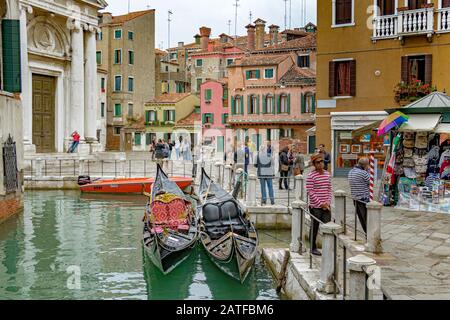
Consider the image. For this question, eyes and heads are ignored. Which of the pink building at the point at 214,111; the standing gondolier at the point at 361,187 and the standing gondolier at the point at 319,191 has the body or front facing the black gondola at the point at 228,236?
the pink building

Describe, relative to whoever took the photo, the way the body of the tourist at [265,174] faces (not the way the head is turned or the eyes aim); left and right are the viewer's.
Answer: facing away from the viewer

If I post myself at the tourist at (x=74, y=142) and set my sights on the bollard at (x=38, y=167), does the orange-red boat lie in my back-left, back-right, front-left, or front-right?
front-left

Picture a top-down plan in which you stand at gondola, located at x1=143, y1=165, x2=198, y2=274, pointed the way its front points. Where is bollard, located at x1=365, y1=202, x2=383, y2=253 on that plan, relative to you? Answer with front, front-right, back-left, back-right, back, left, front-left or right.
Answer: front-left

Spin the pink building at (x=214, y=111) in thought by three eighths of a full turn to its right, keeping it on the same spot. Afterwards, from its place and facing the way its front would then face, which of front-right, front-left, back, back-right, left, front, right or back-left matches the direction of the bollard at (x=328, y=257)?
back-left

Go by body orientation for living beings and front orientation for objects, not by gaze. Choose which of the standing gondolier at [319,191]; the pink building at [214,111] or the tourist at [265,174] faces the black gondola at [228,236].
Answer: the pink building

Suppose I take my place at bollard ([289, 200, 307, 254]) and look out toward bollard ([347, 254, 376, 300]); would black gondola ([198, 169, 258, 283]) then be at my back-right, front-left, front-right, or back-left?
back-right

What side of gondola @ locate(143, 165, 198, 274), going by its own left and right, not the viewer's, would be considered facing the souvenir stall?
left

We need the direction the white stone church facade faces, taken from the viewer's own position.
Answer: facing the viewer and to the right of the viewer

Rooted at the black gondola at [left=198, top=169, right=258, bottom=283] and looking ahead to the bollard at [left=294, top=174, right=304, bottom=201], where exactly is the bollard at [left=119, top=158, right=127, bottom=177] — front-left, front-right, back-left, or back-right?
front-left

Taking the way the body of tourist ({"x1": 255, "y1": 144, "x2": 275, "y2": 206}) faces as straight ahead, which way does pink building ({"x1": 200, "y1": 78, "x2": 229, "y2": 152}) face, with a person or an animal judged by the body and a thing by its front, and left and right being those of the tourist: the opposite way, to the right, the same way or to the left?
the opposite way

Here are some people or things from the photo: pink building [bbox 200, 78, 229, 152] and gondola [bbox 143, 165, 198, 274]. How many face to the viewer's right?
0

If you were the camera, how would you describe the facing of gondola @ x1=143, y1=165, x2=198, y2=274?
facing the viewer

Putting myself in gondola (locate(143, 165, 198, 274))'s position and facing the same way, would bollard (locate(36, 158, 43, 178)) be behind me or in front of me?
behind

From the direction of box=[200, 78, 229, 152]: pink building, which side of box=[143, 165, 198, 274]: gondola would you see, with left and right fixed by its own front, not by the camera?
back
